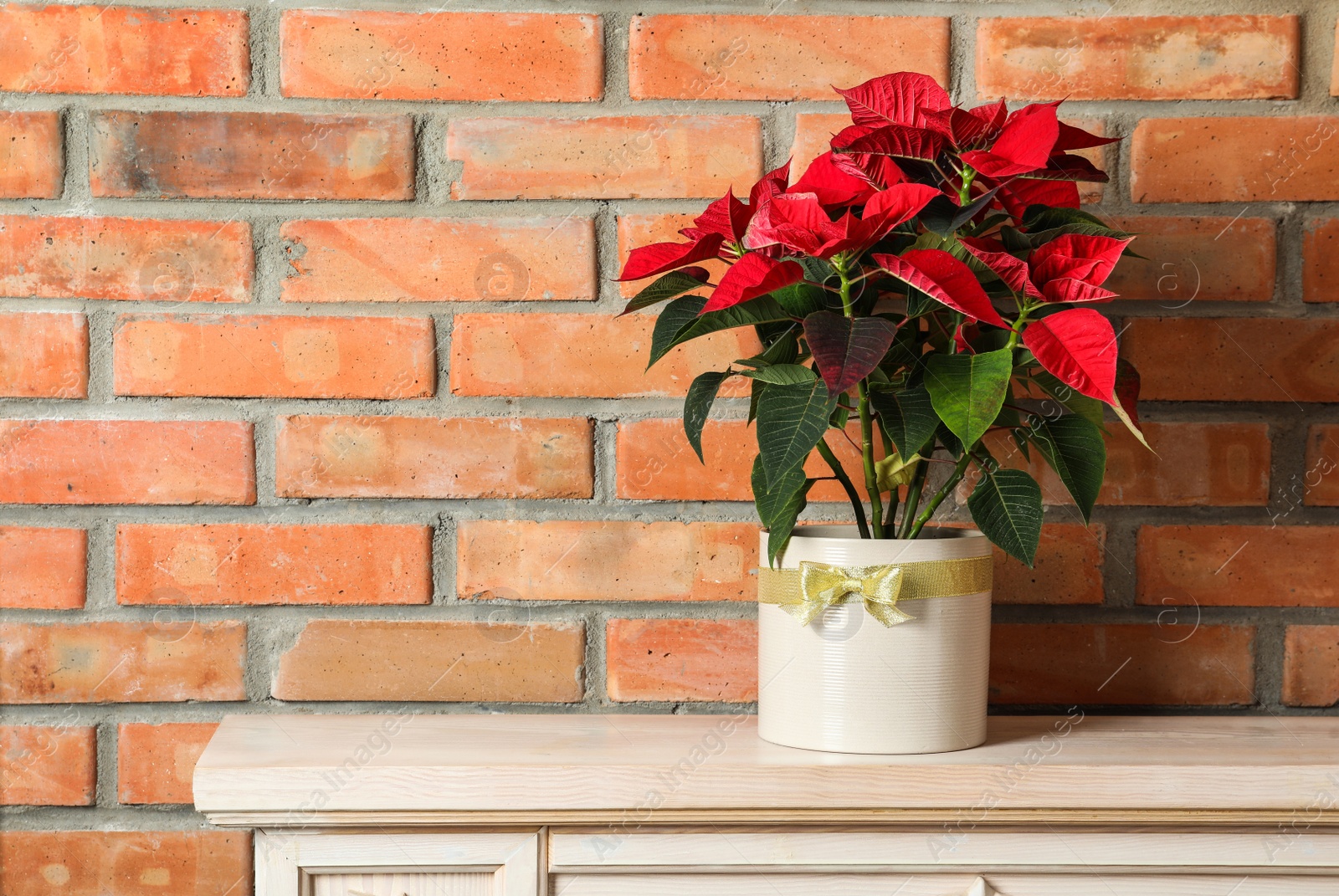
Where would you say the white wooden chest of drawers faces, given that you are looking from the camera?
facing the viewer
